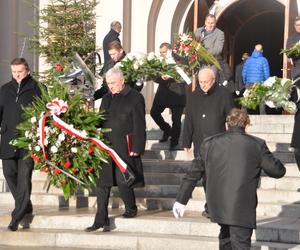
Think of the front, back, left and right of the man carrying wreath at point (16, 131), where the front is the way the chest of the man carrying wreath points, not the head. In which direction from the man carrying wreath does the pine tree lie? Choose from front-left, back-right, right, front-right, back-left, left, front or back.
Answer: back

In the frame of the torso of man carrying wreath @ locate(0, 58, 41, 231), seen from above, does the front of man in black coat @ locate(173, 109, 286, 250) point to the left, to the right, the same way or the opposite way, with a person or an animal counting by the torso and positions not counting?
the opposite way

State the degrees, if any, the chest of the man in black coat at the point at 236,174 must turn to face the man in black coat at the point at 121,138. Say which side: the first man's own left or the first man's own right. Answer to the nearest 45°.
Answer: approximately 45° to the first man's own left

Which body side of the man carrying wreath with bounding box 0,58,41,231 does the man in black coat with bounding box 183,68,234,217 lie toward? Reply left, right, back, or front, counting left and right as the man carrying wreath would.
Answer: left

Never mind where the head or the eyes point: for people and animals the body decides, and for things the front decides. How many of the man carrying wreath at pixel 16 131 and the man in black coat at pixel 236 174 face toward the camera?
1

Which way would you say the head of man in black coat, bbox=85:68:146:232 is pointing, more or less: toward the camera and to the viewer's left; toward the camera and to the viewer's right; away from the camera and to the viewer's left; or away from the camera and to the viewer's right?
toward the camera and to the viewer's left

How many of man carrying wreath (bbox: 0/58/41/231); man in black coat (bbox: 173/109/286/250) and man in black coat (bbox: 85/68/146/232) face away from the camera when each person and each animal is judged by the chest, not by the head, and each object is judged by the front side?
1

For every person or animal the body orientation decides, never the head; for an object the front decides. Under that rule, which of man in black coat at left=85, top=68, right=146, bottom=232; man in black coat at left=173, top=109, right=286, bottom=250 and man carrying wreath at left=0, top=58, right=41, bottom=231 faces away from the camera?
man in black coat at left=173, top=109, right=286, bottom=250

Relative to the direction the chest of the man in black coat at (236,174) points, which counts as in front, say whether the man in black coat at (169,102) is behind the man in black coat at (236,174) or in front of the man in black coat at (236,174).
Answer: in front

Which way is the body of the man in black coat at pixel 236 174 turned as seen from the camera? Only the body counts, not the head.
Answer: away from the camera

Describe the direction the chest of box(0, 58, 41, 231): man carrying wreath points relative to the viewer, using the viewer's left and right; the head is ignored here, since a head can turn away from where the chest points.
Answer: facing the viewer

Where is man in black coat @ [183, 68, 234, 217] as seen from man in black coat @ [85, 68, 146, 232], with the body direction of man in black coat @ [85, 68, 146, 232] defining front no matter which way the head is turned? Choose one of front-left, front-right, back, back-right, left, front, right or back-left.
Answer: back-left

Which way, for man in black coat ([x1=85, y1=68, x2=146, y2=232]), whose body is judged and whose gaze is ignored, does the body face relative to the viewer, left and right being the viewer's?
facing the viewer and to the left of the viewer

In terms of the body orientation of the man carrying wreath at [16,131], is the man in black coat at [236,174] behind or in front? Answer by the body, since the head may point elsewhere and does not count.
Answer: in front
